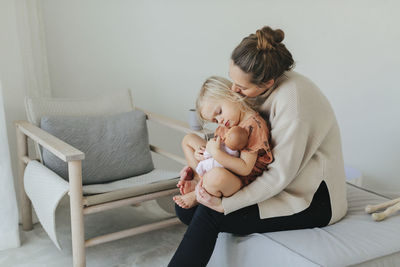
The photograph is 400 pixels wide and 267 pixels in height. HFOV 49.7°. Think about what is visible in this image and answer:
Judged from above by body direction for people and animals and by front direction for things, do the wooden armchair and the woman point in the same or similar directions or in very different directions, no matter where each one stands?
very different directions

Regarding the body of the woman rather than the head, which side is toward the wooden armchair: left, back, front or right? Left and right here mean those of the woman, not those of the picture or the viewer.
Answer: front

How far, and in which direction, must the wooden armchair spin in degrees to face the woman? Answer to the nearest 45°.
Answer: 0° — it already faces them

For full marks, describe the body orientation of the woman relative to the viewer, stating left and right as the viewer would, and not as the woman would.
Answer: facing to the left of the viewer

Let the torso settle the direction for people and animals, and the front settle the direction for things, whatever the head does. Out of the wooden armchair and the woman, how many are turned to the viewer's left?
1

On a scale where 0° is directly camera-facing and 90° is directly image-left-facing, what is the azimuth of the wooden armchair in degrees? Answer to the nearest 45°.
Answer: approximately 315°
